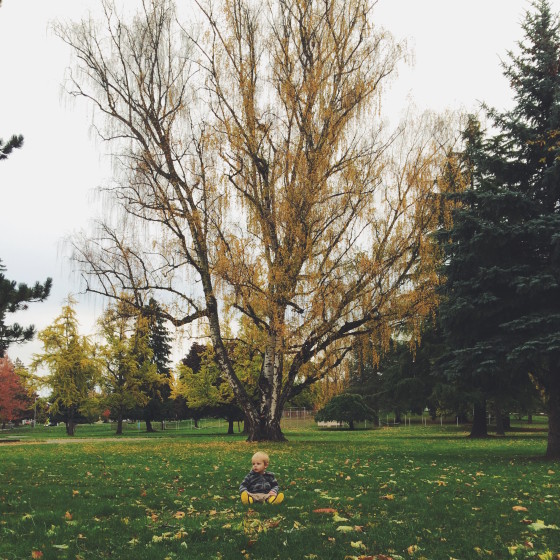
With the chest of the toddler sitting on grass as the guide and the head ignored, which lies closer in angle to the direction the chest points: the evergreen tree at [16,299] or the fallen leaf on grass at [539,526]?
the fallen leaf on grass

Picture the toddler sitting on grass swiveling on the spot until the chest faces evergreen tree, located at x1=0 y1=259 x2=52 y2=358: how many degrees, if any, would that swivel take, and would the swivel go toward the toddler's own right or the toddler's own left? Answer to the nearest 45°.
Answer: approximately 135° to the toddler's own right

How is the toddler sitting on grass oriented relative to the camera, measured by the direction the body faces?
toward the camera

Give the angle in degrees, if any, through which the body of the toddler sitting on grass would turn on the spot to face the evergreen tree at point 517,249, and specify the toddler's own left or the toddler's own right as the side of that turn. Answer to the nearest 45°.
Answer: approximately 135° to the toddler's own left

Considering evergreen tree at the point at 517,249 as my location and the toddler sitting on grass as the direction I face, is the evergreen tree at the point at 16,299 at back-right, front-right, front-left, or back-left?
front-right

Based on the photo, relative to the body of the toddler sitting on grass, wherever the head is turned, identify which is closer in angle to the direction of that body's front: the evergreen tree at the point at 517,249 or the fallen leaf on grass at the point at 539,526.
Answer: the fallen leaf on grass
